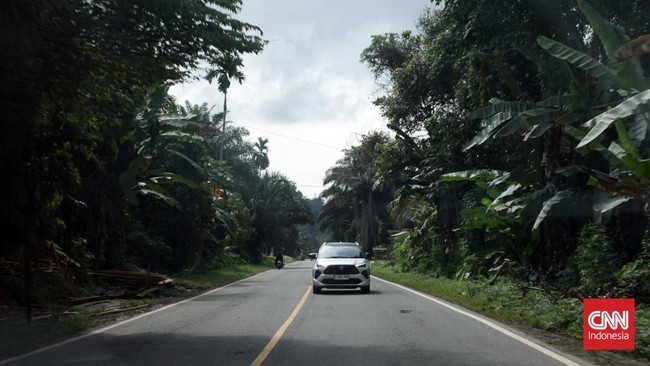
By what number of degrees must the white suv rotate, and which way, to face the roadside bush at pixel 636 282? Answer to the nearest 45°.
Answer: approximately 45° to its left

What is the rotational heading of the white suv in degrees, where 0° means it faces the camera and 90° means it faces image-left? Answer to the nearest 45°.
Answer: approximately 0°

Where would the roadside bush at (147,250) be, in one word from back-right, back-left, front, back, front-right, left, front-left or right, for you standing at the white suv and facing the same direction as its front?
back-right

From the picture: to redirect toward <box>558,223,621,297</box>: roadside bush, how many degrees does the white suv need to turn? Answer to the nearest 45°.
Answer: approximately 45° to its left
